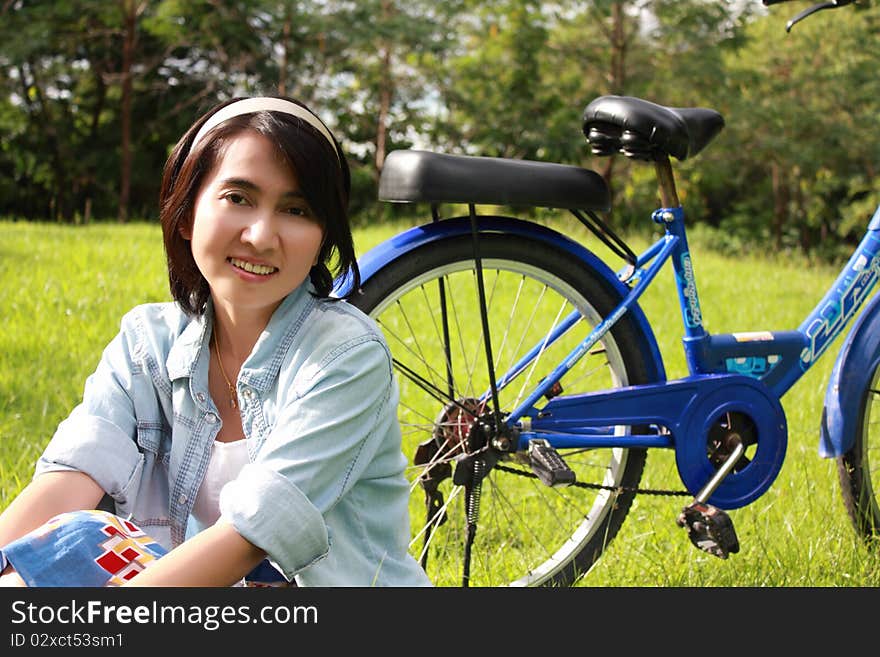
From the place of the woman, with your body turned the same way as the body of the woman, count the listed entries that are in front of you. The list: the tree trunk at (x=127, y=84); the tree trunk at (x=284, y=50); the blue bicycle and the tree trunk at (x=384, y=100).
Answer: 0

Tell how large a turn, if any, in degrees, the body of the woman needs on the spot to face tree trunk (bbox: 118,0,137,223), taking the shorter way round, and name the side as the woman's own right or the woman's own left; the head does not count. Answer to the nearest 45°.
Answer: approximately 135° to the woman's own right

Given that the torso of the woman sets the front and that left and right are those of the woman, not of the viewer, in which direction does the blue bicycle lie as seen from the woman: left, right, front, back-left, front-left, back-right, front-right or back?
back

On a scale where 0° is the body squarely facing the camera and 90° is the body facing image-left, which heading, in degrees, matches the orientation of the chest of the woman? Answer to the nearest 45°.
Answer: approximately 45°

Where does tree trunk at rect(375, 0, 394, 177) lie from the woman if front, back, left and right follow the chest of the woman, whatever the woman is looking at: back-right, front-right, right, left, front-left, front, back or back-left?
back-right

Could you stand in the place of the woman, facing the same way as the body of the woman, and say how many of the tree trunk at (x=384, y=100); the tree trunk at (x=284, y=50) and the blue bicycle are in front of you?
0

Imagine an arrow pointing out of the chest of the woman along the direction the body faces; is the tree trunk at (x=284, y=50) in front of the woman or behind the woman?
behind

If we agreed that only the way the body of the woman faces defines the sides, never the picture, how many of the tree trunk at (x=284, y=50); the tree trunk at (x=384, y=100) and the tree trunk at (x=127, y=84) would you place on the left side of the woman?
0
